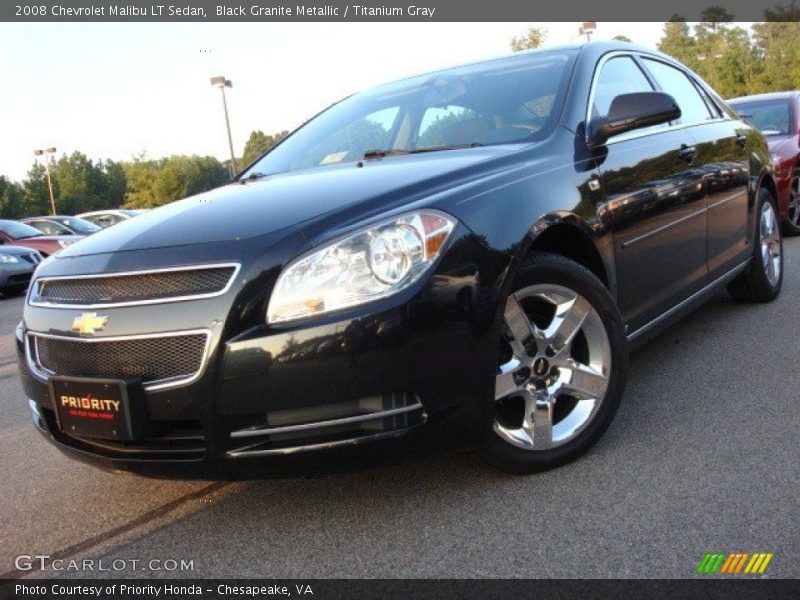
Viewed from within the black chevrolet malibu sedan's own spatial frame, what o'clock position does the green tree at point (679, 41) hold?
The green tree is roughly at 5 o'clock from the black chevrolet malibu sedan.

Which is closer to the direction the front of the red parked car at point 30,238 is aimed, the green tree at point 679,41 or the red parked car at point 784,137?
the red parked car

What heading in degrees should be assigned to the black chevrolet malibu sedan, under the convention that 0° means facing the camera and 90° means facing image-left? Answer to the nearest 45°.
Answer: approximately 45°

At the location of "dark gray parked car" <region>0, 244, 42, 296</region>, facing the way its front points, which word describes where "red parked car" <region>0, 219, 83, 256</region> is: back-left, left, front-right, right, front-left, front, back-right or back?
back-left

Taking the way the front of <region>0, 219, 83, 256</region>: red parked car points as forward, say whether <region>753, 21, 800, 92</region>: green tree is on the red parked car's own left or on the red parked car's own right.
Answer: on the red parked car's own left

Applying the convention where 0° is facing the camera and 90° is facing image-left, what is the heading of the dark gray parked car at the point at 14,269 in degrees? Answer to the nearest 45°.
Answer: approximately 315°

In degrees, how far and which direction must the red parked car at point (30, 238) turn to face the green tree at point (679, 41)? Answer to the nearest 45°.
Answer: approximately 90° to its left
